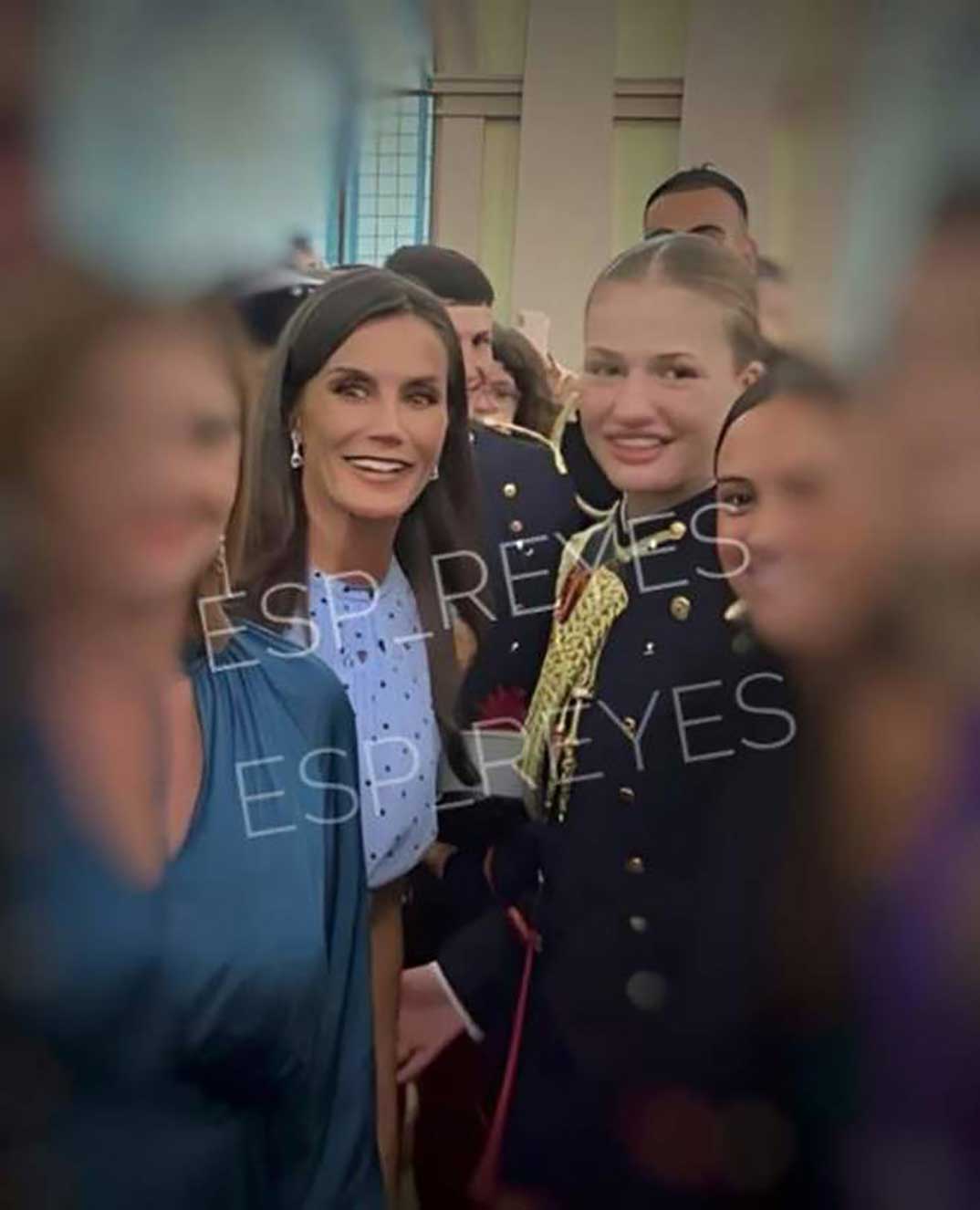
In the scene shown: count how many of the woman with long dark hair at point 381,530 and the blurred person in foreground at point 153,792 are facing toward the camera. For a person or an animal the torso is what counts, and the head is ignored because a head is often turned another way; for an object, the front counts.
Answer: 2

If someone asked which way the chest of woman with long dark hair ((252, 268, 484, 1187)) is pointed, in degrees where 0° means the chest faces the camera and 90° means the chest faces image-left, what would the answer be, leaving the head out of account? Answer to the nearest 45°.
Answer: approximately 0°
